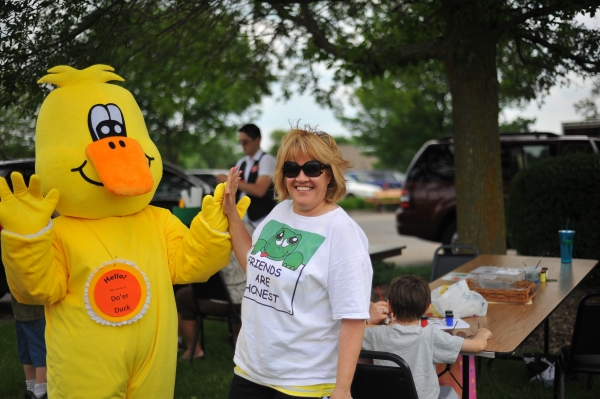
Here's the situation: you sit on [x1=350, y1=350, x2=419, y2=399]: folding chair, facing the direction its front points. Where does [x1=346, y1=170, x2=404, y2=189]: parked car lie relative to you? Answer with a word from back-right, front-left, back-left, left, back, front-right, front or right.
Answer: front

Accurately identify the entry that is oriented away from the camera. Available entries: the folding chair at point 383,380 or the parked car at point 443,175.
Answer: the folding chair

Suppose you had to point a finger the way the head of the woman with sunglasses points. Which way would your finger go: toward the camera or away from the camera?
toward the camera

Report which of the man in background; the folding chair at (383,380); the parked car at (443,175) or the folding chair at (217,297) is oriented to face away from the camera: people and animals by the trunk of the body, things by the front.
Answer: the folding chair at (383,380)

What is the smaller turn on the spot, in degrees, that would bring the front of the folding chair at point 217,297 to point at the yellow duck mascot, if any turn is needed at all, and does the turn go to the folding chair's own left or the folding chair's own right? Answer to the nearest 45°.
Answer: approximately 45° to the folding chair's own right

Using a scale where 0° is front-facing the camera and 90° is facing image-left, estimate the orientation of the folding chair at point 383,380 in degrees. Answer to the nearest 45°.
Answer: approximately 180°

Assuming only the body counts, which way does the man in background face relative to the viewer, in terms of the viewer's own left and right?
facing the viewer and to the left of the viewer

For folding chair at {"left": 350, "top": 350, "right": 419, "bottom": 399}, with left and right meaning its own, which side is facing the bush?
front

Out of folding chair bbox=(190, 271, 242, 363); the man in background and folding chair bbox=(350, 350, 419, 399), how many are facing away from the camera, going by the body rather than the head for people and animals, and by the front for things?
1
